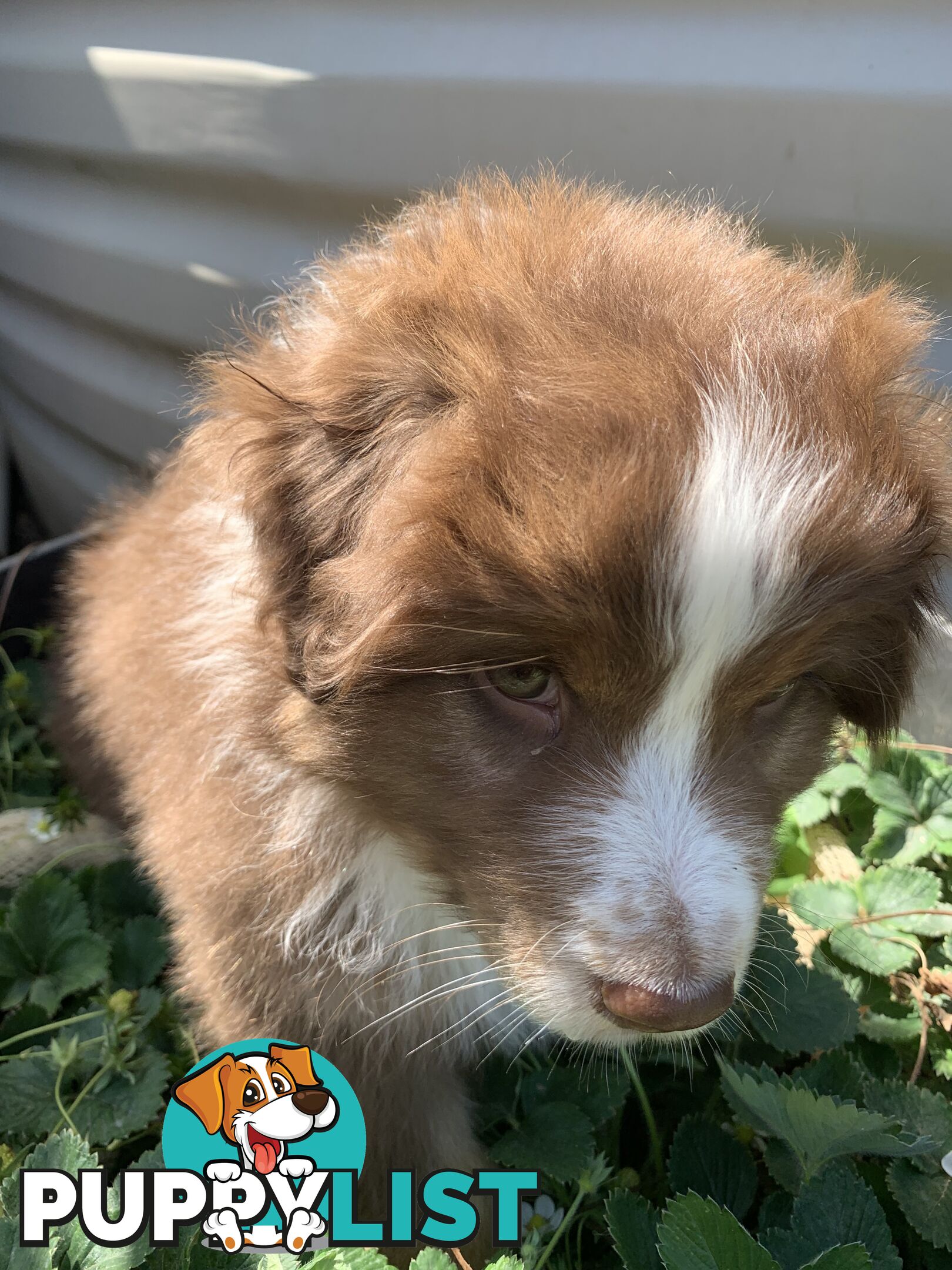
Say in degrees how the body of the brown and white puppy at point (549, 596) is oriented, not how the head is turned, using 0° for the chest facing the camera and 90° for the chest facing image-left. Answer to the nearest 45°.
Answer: approximately 315°

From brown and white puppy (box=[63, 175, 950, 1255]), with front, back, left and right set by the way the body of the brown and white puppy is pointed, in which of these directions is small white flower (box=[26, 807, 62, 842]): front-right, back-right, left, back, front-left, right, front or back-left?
back
